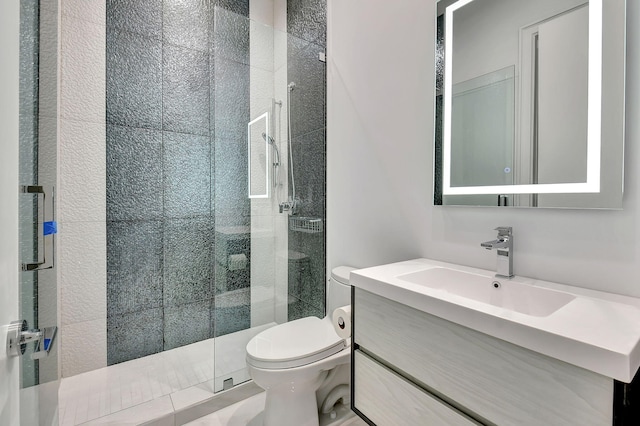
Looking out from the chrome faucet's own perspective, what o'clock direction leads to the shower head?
The shower head is roughly at 2 o'clock from the chrome faucet.

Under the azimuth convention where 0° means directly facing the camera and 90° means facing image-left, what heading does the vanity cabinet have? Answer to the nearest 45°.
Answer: approximately 45°

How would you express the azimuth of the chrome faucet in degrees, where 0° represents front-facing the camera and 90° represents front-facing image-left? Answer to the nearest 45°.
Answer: approximately 45°

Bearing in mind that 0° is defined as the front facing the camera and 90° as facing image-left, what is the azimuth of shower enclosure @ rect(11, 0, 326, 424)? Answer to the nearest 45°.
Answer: approximately 315°
